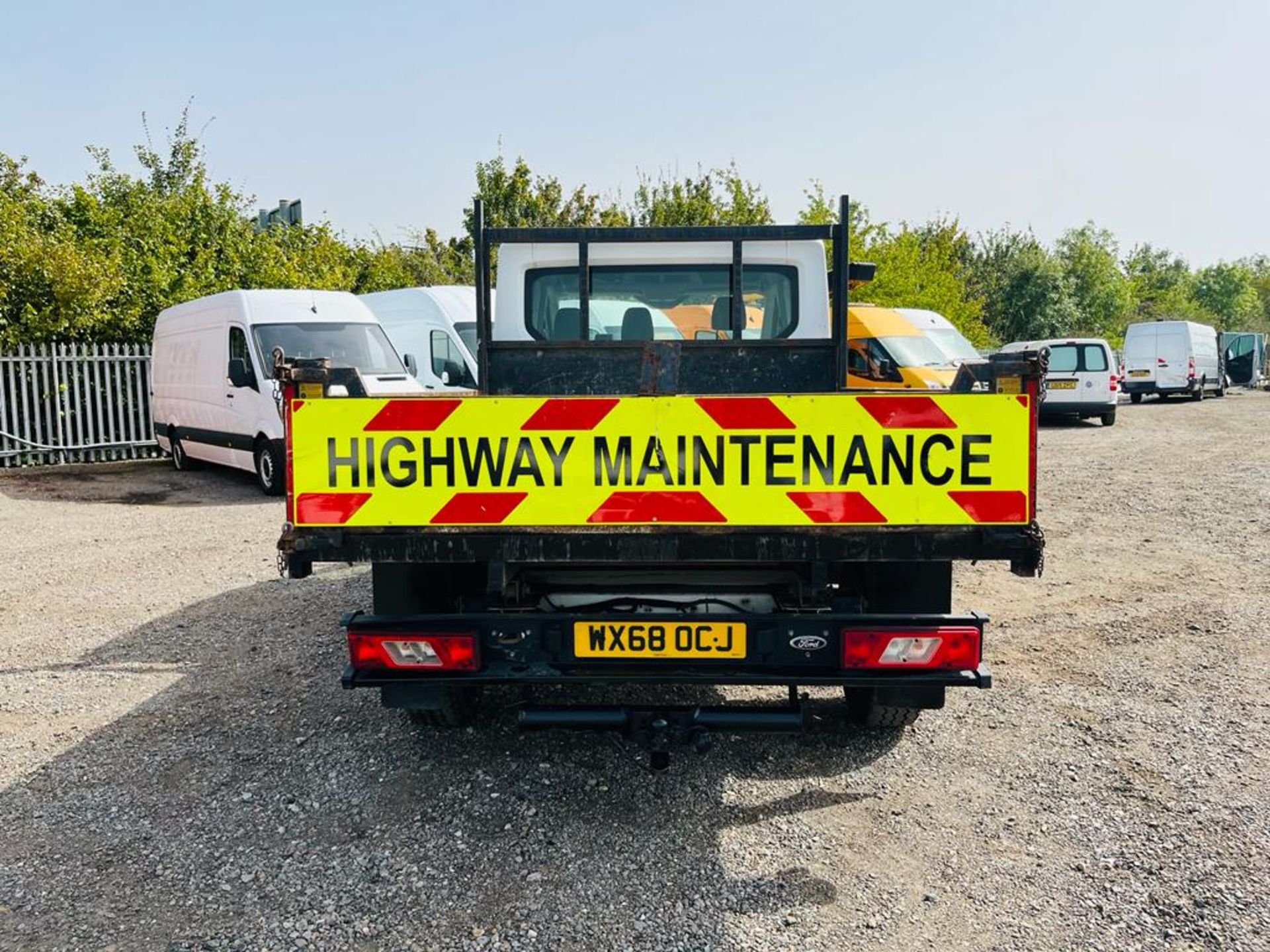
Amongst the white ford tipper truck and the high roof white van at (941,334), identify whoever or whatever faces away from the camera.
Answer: the white ford tipper truck

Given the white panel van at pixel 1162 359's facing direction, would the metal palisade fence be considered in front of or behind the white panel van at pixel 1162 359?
behind

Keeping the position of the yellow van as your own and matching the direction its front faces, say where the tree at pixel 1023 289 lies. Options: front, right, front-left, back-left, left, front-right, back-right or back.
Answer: back-left

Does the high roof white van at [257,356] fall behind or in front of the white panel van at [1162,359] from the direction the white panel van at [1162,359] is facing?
behind

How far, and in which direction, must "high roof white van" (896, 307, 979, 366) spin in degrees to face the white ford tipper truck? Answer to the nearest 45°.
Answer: approximately 45° to its right

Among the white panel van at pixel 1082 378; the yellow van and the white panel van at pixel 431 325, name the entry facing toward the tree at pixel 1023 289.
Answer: the white panel van at pixel 1082 378

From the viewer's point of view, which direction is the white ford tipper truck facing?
away from the camera

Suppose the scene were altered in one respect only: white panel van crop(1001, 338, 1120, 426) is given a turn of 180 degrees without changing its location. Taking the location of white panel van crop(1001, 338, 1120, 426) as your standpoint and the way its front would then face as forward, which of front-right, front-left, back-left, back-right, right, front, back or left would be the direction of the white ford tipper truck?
front

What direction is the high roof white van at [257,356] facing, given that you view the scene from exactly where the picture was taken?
facing the viewer and to the right of the viewer

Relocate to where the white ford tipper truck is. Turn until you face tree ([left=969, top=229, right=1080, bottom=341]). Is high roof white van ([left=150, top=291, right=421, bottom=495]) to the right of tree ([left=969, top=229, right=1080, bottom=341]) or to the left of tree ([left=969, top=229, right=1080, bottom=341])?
left

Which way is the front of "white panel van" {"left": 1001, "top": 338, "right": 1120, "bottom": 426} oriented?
away from the camera

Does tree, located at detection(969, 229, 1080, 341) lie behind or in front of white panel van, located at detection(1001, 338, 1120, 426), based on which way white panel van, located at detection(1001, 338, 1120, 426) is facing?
in front

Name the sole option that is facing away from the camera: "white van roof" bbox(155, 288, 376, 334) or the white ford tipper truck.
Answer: the white ford tipper truck

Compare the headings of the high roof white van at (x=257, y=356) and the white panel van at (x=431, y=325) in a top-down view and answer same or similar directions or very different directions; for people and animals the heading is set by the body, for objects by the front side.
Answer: same or similar directions

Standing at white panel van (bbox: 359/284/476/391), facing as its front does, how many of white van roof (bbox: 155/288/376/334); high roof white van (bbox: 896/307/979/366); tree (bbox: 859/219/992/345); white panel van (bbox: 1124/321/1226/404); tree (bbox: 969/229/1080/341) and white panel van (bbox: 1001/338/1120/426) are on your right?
1
